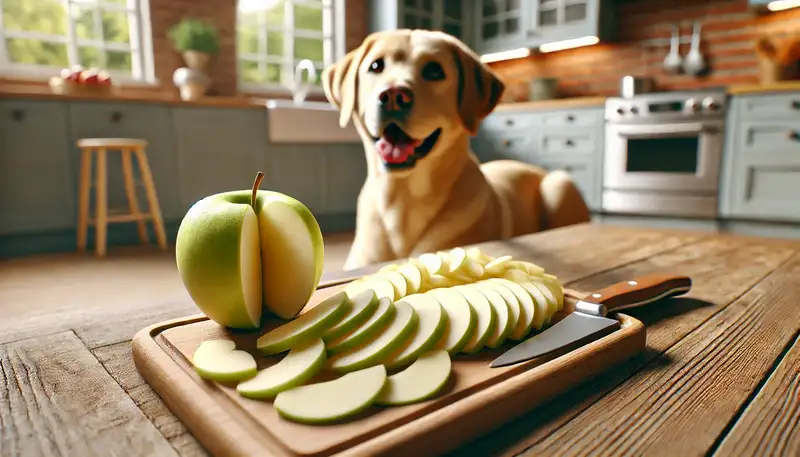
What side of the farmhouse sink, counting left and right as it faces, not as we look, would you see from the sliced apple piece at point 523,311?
front

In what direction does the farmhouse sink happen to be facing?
toward the camera

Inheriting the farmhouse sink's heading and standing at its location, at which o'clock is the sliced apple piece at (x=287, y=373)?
The sliced apple piece is roughly at 12 o'clock from the farmhouse sink.

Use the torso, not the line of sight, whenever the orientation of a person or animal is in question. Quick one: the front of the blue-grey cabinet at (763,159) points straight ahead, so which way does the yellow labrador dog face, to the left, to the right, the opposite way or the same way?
the same way

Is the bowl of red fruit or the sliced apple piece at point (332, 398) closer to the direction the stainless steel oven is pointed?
the sliced apple piece

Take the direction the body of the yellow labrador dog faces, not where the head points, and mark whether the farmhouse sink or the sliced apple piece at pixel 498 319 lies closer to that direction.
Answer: the sliced apple piece

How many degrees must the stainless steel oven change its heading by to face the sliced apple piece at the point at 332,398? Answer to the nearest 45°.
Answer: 0° — it already faces it

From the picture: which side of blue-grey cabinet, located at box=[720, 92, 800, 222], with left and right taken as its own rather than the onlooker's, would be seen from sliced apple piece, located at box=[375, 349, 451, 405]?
front

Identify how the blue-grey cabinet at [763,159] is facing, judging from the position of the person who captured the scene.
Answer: facing the viewer

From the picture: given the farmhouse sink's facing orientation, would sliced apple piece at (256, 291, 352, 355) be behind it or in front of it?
in front

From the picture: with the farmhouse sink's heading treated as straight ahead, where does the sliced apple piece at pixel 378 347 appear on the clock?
The sliced apple piece is roughly at 12 o'clock from the farmhouse sink.

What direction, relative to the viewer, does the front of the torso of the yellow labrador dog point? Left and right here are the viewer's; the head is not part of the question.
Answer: facing the viewer and to the left of the viewer

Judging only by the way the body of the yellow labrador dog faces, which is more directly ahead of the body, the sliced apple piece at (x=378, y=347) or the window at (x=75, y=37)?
the sliced apple piece

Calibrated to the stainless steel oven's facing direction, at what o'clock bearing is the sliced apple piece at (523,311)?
The sliced apple piece is roughly at 12 o'clock from the stainless steel oven.

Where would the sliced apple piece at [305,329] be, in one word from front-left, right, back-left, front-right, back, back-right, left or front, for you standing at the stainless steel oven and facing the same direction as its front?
front

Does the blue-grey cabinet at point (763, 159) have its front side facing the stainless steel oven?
no

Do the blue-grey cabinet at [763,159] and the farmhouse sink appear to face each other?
no

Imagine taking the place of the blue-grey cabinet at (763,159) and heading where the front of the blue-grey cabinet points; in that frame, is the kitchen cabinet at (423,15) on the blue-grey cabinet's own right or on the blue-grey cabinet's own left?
on the blue-grey cabinet's own right

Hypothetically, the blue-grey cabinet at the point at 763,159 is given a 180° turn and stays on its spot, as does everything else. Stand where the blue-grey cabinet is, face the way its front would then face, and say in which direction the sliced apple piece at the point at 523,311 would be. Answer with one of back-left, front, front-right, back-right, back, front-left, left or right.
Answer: back
